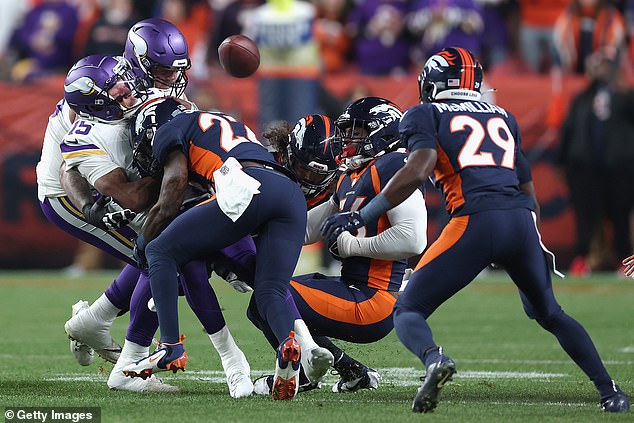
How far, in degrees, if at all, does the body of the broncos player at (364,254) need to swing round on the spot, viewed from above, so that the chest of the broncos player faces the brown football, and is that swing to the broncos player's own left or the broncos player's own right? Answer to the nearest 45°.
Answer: approximately 45° to the broncos player's own right

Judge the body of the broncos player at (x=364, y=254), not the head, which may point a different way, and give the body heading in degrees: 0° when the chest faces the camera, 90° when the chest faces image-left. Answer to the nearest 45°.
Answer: approximately 90°

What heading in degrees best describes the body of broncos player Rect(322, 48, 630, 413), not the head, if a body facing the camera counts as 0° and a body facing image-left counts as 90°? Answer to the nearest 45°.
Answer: approximately 135°

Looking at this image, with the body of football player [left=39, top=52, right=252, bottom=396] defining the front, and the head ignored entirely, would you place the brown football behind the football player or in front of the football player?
in front

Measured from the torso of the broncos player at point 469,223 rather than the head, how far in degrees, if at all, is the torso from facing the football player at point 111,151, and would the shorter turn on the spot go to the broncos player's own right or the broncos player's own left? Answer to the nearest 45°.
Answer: approximately 45° to the broncos player's own left

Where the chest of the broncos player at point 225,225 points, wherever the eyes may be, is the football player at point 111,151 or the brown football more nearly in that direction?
the football player

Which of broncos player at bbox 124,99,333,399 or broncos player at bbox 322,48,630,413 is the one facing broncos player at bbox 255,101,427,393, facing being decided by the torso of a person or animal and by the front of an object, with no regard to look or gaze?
broncos player at bbox 322,48,630,413

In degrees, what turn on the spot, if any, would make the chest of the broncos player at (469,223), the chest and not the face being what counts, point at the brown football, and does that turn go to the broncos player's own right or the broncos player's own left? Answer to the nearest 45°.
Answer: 0° — they already face it

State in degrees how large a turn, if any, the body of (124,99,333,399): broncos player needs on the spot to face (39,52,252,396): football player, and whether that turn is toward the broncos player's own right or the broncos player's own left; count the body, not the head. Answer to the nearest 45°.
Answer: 0° — they already face them

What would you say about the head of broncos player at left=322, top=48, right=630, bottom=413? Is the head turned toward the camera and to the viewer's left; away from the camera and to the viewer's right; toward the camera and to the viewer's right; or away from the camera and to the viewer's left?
away from the camera and to the viewer's left

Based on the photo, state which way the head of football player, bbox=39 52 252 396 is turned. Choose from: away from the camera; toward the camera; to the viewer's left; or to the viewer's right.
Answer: to the viewer's right

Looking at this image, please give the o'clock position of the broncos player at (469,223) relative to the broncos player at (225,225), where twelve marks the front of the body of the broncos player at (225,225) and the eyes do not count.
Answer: the broncos player at (469,223) is roughly at 5 o'clock from the broncos player at (225,225).

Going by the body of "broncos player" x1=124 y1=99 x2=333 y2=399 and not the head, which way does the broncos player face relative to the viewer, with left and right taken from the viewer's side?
facing away from the viewer and to the left of the viewer

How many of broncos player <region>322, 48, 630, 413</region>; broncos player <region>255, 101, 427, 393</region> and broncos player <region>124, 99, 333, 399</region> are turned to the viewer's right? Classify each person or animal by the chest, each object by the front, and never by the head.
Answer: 0
